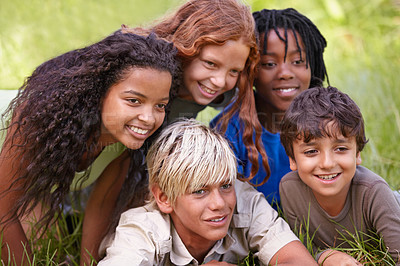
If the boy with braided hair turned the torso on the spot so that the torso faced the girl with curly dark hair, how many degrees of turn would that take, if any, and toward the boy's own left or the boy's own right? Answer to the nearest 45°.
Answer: approximately 45° to the boy's own right

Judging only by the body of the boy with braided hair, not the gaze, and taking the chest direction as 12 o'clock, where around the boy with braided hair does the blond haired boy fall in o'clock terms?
The blond haired boy is roughly at 1 o'clock from the boy with braided hair.

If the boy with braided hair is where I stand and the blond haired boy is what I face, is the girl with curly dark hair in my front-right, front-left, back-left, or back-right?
front-right

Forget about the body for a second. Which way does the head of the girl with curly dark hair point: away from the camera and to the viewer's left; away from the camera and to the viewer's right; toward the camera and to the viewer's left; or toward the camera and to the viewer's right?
toward the camera and to the viewer's right

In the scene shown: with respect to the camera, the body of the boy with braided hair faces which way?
toward the camera

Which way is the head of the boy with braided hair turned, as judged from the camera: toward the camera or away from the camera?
toward the camera
